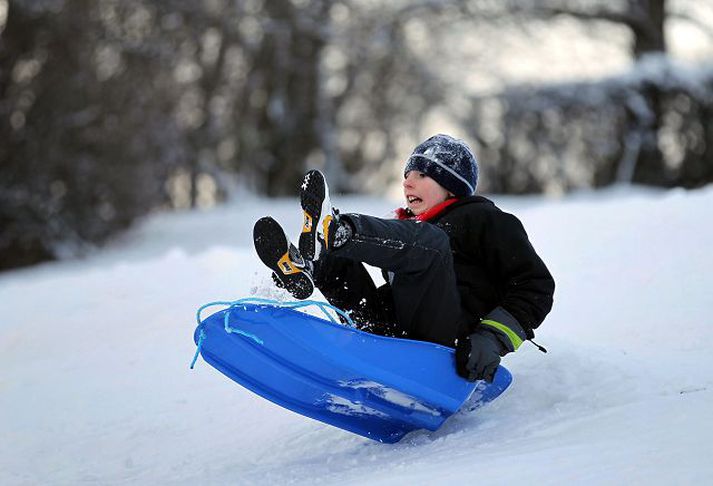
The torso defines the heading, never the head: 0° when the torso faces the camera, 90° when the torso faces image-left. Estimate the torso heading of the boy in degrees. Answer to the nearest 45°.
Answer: approximately 90°

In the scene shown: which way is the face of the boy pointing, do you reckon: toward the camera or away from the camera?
toward the camera
